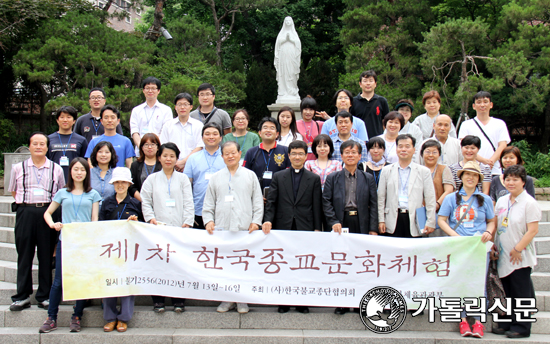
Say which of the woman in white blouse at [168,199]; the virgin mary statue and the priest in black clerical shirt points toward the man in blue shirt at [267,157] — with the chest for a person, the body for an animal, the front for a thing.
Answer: the virgin mary statue

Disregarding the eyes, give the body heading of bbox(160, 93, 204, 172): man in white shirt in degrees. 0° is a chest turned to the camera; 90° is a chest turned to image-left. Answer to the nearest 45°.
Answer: approximately 0°

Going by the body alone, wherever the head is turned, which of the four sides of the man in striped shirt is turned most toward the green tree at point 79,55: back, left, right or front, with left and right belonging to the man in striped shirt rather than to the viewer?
back

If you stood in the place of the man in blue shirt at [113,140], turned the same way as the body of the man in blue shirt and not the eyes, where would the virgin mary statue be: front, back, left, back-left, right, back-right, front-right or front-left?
back-left

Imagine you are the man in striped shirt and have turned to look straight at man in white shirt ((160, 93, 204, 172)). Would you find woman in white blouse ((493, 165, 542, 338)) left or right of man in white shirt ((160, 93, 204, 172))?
right

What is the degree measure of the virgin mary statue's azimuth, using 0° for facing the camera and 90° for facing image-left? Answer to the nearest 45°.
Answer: approximately 0°

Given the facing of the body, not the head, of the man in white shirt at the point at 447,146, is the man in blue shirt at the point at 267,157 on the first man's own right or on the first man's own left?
on the first man's own right

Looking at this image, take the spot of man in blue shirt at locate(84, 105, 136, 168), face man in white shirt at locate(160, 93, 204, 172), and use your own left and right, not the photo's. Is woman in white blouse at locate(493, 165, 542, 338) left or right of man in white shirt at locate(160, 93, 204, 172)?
right
